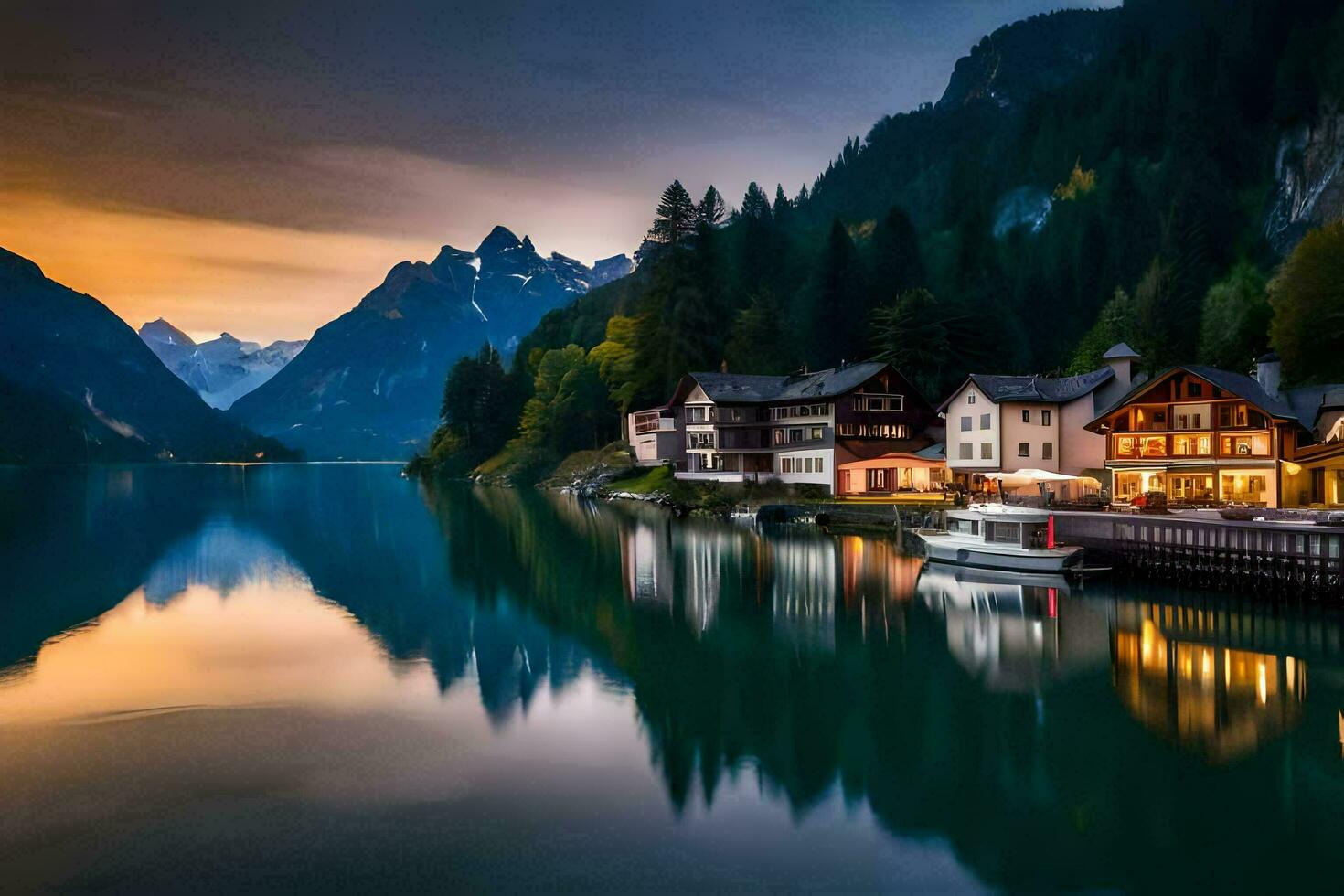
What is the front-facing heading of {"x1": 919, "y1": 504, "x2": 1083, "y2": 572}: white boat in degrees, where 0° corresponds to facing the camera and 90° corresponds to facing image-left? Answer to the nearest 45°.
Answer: approximately 90°

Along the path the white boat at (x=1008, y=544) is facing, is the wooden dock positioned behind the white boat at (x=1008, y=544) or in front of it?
behind
